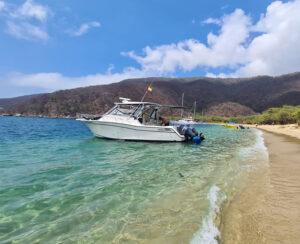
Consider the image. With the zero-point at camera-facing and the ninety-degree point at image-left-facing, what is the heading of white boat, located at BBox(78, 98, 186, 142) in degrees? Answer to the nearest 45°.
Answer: approximately 90°
